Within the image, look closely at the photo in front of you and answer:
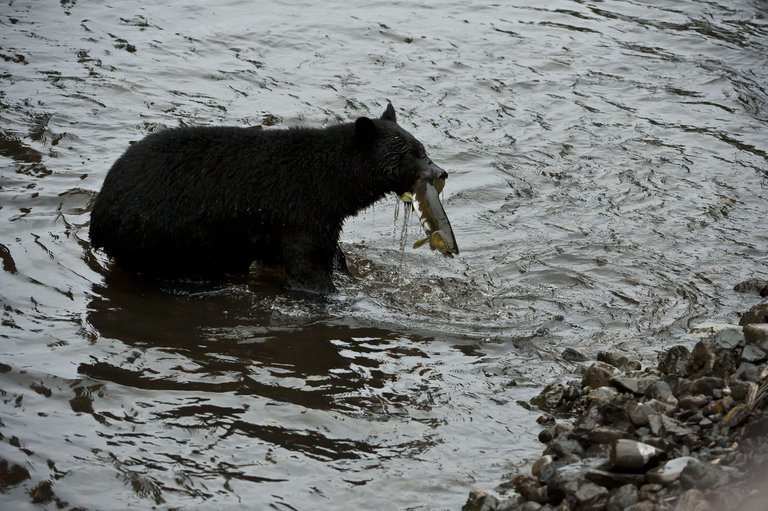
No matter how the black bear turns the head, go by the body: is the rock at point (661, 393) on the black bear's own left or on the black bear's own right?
on the black bear's own right

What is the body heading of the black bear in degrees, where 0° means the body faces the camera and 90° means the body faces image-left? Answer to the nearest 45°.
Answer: approximately 270°

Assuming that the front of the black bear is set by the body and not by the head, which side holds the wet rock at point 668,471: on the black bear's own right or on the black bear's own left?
on the black bear's own right

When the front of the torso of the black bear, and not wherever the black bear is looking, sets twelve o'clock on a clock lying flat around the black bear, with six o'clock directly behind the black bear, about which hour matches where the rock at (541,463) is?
The rock is roughly at 2 o'clock from the black bear.

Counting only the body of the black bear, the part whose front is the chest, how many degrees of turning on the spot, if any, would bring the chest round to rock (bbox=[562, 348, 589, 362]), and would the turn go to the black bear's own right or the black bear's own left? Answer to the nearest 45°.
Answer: approximately 45° to the black bear's own right

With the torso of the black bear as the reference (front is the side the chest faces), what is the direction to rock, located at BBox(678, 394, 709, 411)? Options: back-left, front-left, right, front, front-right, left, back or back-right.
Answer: front-right

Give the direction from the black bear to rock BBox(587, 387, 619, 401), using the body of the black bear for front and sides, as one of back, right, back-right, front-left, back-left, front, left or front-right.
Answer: front-right

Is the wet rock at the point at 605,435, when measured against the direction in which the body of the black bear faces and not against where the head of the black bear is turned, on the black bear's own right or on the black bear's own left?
on the black bear's own right
